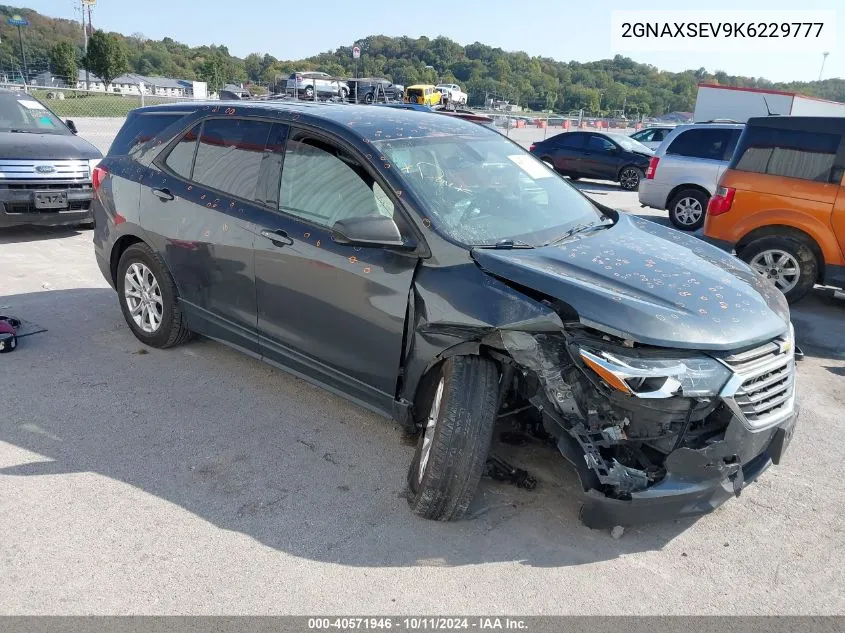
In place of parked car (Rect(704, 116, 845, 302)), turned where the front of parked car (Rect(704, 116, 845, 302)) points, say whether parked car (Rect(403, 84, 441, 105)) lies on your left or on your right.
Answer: on your left

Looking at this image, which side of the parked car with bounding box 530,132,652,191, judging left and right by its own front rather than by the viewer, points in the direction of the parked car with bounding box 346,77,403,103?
back

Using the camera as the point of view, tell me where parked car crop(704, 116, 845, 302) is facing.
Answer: facing to the right of the viewer

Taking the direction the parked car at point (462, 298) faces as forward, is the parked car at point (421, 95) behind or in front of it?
behind

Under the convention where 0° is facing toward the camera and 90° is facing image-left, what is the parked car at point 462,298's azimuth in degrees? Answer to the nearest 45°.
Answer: approximately 315°

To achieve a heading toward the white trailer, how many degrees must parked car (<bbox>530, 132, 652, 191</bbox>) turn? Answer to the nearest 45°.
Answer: approximately 90° to its left

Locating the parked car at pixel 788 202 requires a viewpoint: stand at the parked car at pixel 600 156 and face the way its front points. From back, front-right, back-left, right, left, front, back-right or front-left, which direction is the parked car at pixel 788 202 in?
front-right

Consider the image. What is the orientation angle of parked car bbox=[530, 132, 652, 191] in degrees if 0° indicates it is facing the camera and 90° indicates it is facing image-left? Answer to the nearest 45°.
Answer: approximately 315°
